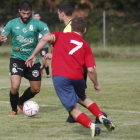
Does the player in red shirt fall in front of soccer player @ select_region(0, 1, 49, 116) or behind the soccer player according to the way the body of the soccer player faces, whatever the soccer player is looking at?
in front

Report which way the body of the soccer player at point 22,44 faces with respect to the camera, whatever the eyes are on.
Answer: toward the camera
